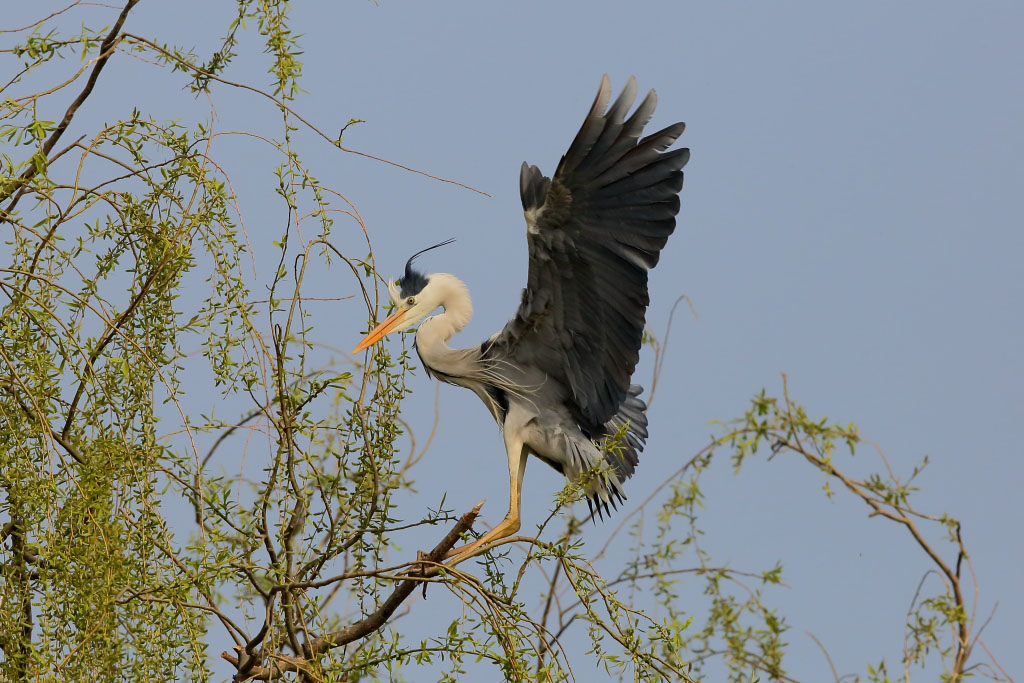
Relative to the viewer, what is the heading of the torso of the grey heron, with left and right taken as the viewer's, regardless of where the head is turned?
facing to the left of the viewer
